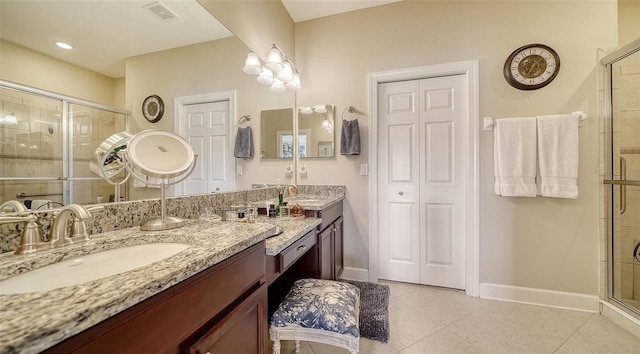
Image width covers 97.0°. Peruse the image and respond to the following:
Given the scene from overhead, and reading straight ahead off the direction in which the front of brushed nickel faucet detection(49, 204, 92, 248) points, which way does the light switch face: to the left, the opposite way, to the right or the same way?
to the right

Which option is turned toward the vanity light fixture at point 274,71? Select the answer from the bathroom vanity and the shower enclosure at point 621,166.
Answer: the shower enclosure

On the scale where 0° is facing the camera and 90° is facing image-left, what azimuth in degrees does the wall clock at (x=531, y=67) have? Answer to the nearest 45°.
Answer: approximately 0°

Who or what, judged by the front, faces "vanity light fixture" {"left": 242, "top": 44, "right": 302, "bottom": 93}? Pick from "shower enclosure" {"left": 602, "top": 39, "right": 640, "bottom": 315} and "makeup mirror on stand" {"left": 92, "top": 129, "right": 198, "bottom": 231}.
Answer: the shower enclosure

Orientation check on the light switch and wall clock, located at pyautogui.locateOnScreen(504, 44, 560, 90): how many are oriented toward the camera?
2

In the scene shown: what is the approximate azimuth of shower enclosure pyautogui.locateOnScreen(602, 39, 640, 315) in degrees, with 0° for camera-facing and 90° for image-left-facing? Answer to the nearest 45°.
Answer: approximately 45°
